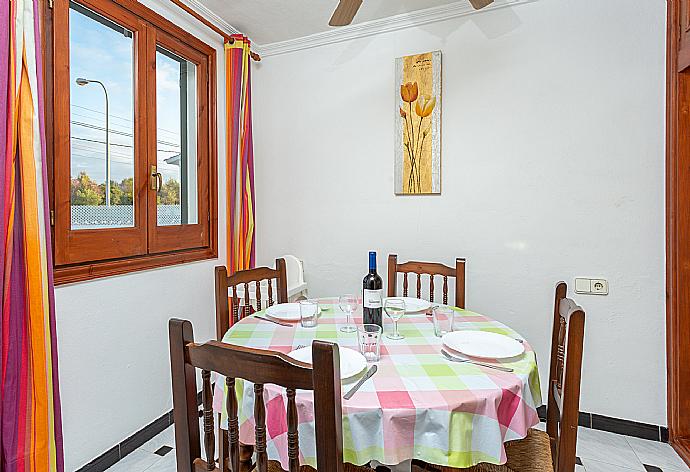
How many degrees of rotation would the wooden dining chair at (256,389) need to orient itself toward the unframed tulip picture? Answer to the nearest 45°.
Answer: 0° — it already faces it

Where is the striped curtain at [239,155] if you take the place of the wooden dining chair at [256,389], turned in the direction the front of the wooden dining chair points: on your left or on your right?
on your left

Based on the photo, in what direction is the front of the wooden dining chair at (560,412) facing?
to the viewer's left

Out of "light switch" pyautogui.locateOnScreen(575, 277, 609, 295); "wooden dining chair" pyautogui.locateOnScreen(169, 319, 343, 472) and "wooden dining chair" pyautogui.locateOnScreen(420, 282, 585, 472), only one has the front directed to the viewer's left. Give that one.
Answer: "wooden dining chair" pyautogui.locateOnScreen(420, 282, 585, 472)

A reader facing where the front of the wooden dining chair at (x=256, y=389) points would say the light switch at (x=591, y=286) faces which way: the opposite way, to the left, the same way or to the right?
the opposite way

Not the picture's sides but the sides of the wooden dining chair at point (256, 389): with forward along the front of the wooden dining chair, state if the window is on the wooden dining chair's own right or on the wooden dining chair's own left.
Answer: on the wooden dining chair's own left

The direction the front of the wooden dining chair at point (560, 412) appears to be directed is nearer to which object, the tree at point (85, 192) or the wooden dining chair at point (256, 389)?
the tree

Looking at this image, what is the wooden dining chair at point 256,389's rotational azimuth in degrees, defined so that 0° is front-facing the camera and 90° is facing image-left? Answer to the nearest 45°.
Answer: approximately 225°

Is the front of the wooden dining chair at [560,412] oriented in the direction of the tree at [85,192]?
yes
